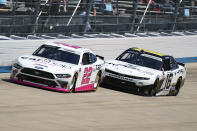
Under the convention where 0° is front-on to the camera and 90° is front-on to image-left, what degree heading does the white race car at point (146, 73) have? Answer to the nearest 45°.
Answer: approximately 45°

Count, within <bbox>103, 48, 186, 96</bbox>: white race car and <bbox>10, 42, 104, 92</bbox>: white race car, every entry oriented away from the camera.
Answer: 0

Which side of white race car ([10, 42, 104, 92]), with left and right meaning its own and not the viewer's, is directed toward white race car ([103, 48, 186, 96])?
back

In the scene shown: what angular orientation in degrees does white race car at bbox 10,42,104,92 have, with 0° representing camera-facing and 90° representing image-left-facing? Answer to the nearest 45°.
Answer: approximately 45°

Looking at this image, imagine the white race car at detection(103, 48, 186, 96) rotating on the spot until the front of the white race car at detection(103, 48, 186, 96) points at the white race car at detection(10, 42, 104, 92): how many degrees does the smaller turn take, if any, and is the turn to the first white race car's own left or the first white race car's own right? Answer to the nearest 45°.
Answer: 0° — it already faces it
